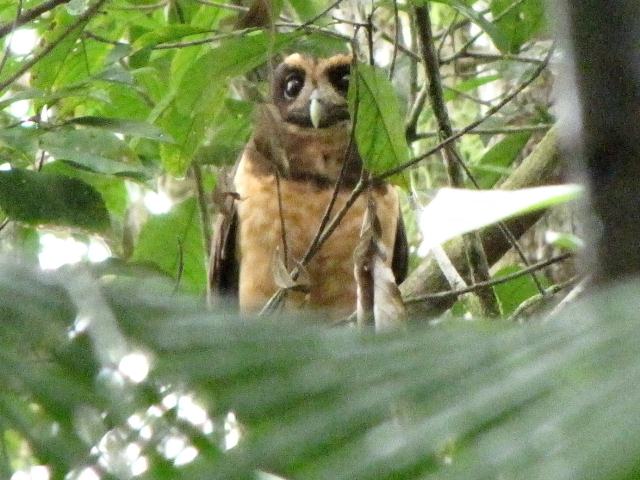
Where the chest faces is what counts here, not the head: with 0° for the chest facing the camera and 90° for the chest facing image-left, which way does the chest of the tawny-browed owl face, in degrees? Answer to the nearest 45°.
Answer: approximately 0°

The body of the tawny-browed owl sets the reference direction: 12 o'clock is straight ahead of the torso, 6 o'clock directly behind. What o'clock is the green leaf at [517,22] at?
The green leaf is roughly at 10 o'clock from the tawny-browed owl.
